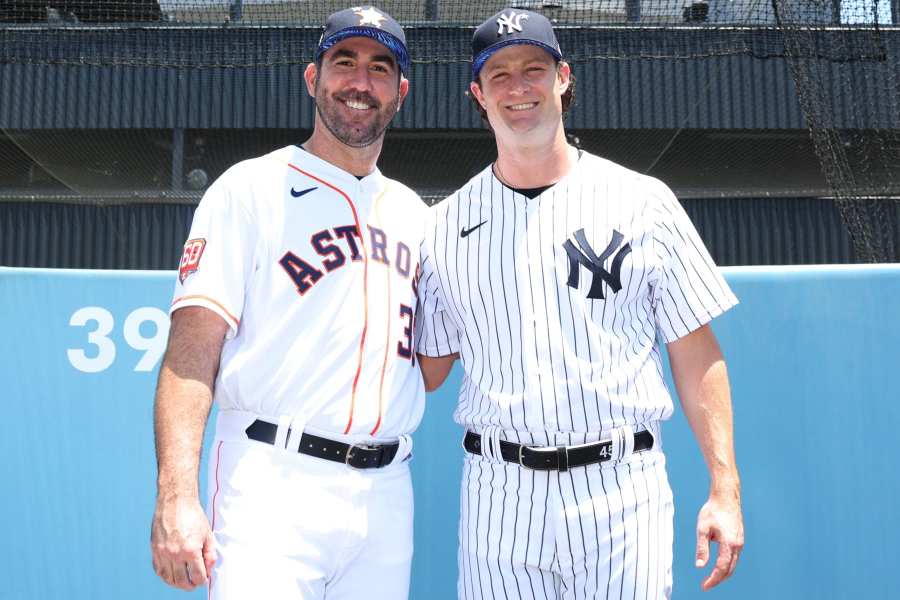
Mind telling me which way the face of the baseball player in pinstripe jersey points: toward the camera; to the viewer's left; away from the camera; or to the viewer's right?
toward the camera

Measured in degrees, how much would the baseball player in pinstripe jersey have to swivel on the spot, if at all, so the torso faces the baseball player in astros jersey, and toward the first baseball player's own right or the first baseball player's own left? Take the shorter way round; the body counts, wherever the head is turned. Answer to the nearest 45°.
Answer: approximately 90° to the first baseball player's own right

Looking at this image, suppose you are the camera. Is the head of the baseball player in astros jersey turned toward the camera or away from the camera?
toward the camera

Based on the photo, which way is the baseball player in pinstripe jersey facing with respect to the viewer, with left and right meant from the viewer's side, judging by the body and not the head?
facing the viewer
